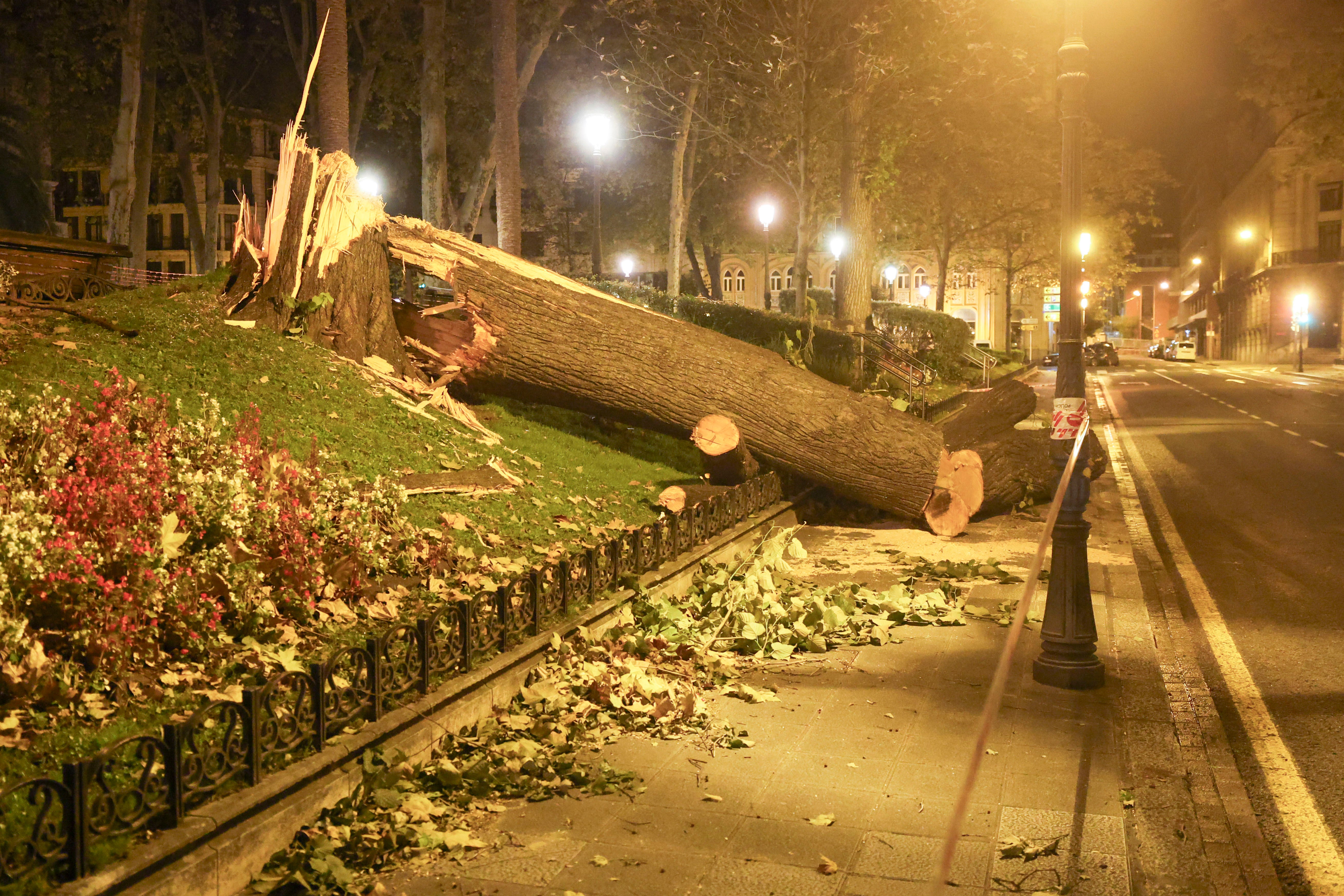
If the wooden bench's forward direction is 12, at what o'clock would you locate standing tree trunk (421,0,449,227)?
The standing tree trunk is roughly at 1 o'clock from the wooden bench.

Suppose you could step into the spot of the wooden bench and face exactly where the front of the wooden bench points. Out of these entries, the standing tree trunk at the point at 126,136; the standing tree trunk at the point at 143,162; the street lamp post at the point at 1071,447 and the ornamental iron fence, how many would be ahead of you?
2

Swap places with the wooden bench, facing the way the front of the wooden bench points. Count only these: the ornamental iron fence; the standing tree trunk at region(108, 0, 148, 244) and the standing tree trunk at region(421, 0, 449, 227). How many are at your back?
1

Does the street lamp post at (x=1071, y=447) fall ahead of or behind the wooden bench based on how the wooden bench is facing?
behind

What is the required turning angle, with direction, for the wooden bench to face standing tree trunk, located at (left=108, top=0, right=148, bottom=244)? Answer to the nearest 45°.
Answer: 0° — it already faces it

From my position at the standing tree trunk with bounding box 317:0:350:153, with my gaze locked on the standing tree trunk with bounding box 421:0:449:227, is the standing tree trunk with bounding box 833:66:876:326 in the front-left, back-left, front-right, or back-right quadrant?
front-right

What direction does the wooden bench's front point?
away from the camera

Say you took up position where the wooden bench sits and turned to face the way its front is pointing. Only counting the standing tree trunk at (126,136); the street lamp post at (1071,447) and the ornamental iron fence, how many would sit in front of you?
1

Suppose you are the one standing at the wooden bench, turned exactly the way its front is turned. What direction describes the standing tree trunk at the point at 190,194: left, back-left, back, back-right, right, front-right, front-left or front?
front

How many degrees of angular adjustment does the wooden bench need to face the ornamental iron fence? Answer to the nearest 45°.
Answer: approximately 180°

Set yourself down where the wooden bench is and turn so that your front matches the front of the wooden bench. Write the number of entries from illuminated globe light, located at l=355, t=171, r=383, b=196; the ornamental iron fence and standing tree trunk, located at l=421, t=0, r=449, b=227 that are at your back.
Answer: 1

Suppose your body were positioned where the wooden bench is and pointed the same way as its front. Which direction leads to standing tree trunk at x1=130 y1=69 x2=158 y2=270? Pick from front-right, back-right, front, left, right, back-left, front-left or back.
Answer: front

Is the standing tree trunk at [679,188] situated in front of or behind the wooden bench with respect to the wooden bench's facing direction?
in front

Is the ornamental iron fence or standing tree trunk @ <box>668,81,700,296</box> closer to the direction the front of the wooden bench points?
the standing tree trunk

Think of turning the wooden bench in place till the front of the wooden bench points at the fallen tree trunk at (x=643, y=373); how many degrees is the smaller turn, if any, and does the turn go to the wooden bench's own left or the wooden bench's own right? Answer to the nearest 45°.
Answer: approximately 135° to the wooden bench's own right

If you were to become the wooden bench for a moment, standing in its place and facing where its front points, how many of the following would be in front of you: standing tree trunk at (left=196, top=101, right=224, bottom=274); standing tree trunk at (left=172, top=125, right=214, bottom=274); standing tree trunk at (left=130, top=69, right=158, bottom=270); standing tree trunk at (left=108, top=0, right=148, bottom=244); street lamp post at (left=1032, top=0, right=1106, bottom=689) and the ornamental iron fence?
4

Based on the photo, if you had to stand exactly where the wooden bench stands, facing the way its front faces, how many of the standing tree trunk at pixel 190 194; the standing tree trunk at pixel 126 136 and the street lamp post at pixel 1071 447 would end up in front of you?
2
